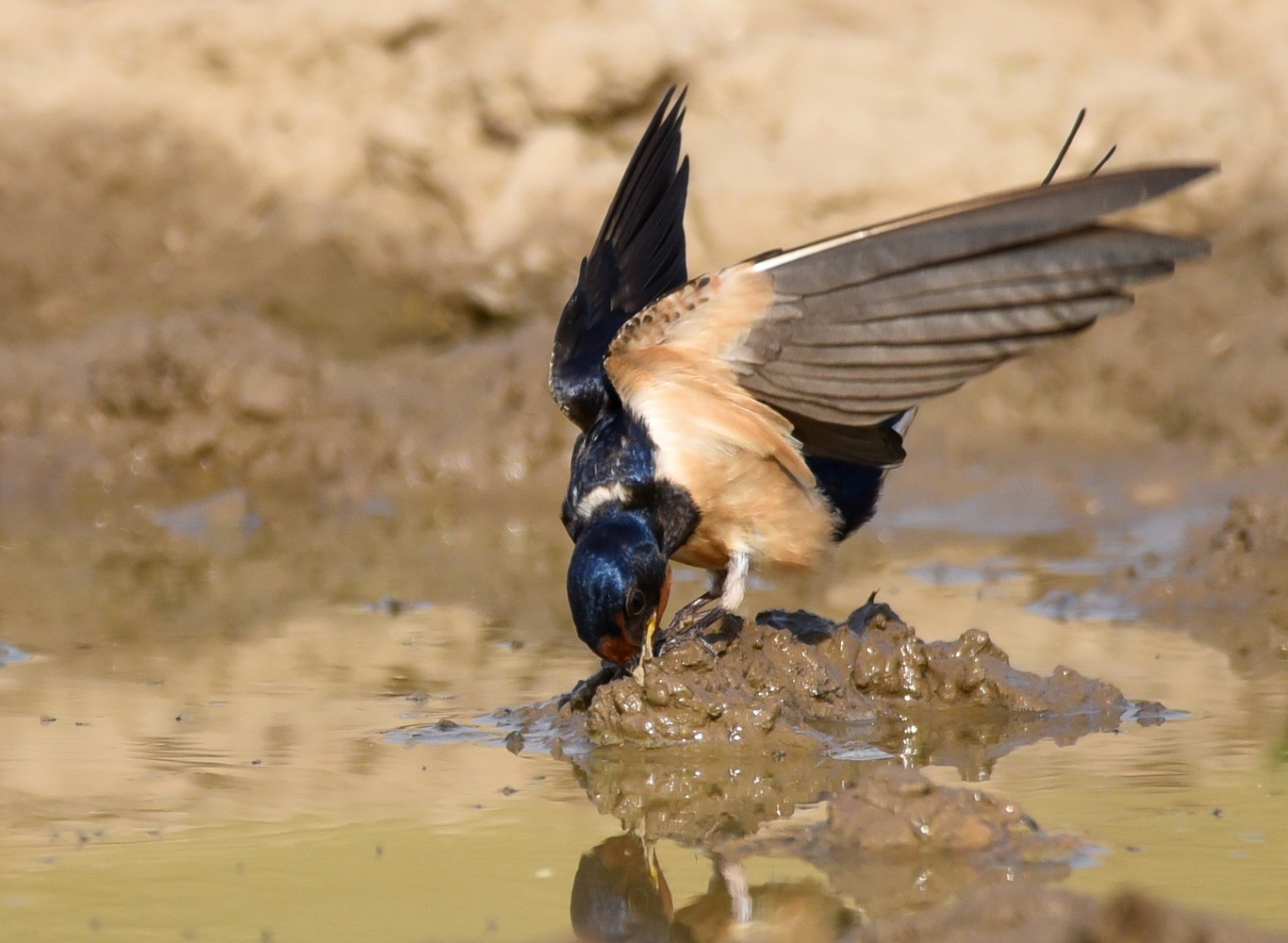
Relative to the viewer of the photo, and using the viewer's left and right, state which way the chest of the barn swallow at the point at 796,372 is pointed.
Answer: facing the viewer and to the left of the viewer
